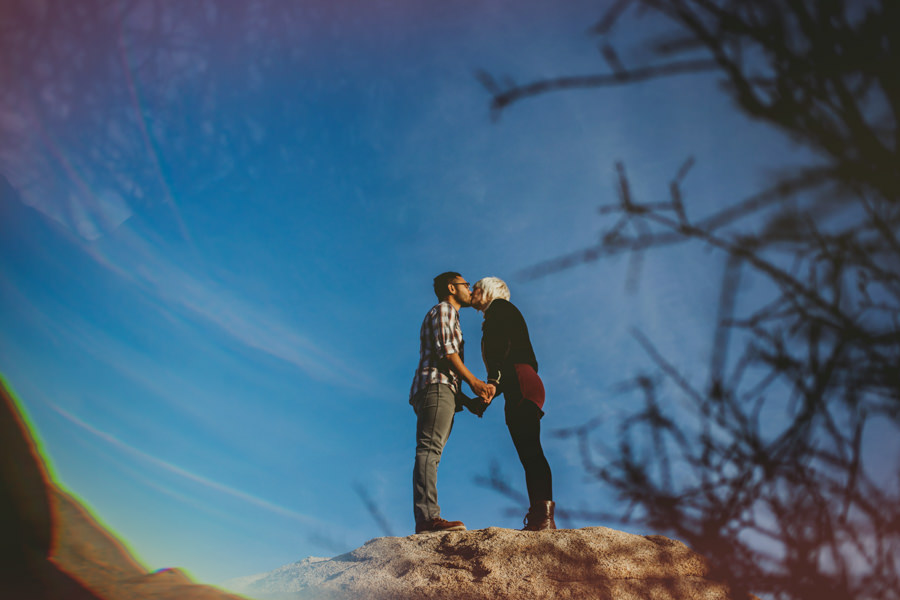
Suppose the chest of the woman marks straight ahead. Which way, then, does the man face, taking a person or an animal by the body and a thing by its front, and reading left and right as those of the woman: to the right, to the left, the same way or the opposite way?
the opposite way

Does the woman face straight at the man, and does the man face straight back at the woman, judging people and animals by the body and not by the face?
yes

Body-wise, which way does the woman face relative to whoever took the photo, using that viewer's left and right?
facing to the left of the viewer

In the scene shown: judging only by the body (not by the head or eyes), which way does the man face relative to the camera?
to the viewer's right

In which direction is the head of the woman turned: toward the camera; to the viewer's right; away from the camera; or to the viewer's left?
to the viewer's left

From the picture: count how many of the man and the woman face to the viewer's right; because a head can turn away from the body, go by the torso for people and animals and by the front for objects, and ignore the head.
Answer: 1

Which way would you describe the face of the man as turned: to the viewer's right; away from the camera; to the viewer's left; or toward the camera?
to the viewer's right
